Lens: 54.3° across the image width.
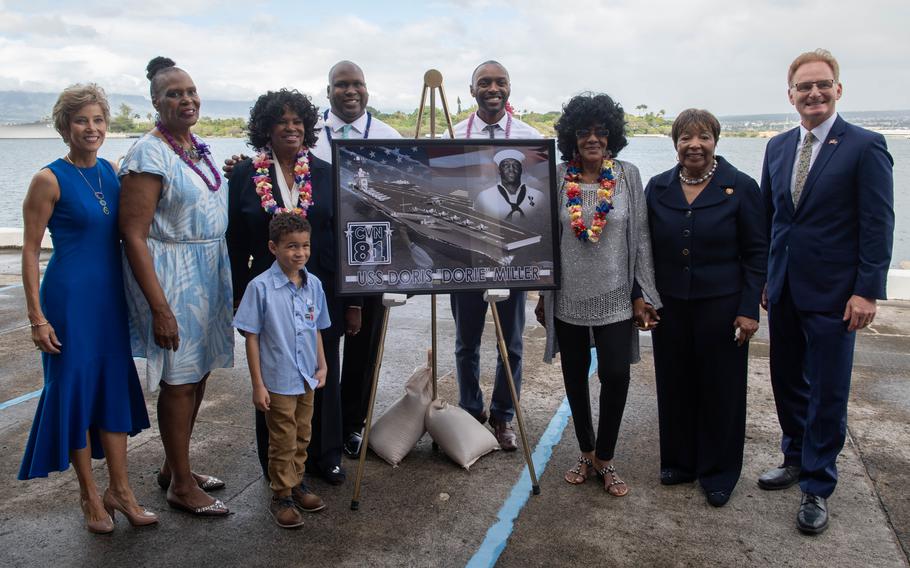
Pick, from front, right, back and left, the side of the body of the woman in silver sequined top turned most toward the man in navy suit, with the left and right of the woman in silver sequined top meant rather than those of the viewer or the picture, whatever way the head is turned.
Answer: left

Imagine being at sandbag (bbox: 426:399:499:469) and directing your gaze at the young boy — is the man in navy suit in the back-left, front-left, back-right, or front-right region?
back-left

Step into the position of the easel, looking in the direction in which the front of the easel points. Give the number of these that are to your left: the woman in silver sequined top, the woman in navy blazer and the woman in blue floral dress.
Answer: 2

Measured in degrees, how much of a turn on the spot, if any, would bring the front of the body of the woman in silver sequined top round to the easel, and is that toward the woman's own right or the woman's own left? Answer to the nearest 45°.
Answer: approximately 90° to the woman's own right

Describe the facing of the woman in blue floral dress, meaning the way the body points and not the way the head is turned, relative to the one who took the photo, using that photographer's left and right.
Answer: facing the viewer and to the right of the viewer

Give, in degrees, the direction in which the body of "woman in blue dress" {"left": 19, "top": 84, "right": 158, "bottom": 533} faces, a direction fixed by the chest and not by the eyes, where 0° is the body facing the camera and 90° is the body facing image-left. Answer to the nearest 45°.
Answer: approximately 315°

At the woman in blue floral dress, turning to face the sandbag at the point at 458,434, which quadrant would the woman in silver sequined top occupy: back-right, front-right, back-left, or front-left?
front-right

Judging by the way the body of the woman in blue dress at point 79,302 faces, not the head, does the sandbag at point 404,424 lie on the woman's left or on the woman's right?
on the woman's left

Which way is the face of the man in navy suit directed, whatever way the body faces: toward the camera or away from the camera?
toward the camera

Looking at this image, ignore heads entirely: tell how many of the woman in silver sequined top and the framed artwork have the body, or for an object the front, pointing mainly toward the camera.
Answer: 2

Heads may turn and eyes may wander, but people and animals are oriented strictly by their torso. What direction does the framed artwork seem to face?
toward the camera

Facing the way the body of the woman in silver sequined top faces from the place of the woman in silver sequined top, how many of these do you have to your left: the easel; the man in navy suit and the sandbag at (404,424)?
1

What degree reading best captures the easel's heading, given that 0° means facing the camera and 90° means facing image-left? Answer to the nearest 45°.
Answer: approximately 0°

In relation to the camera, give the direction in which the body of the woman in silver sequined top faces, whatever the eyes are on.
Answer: toward the camera

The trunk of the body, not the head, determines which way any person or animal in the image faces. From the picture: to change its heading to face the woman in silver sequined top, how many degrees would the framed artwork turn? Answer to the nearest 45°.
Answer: approximately 90° to its left
